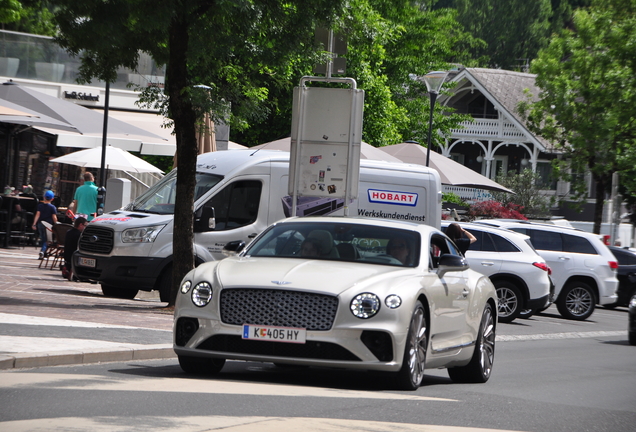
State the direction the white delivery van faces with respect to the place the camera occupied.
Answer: facing the viewer and to the left of the viewer

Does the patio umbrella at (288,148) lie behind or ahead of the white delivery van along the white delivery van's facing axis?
behind

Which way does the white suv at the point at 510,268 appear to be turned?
to the viewer's left

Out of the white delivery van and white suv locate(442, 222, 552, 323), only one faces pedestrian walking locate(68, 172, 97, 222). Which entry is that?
the white suv

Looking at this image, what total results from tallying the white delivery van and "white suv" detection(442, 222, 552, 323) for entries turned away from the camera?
0

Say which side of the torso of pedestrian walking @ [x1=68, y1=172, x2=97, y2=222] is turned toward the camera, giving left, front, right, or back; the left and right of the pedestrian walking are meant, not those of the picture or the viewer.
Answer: back

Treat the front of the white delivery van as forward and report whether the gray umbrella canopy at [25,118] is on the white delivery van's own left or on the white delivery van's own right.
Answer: on the white delivery van's own right

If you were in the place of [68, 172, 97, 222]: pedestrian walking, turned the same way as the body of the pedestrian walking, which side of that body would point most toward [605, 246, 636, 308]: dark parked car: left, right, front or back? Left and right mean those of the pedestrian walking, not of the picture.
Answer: right

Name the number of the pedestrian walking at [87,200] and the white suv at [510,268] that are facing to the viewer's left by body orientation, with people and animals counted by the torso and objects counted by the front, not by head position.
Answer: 1

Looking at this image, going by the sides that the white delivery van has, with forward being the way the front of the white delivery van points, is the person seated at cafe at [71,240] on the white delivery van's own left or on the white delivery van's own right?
on the white delivery van's own right
